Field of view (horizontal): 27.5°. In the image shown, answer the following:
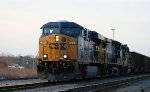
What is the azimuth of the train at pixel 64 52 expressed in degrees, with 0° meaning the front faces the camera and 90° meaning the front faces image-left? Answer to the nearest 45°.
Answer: approximately 45°
